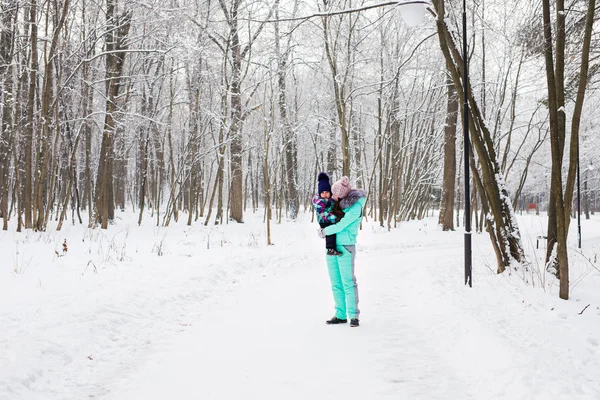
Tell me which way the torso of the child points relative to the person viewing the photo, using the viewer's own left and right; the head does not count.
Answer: facing the viewer and to the right of the viewer

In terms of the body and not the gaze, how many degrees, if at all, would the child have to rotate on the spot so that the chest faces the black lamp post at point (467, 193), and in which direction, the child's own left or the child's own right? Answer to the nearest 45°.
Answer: approximately 90° to the child's own left
